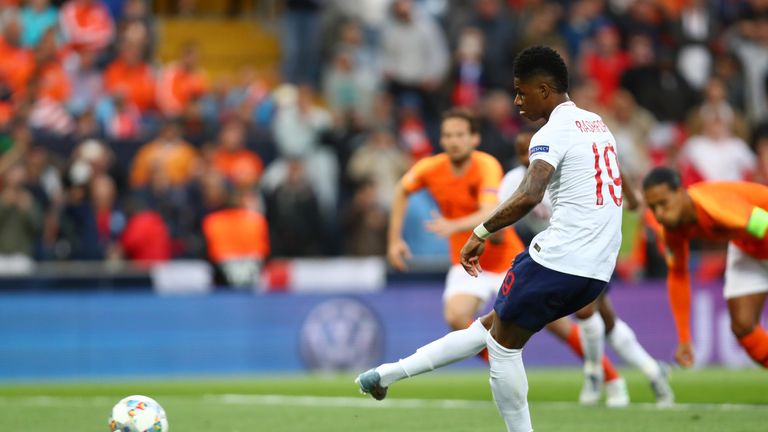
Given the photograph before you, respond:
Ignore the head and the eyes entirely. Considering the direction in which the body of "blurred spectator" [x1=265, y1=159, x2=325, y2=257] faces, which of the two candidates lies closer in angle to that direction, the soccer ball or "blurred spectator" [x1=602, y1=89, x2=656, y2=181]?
the soccer ball

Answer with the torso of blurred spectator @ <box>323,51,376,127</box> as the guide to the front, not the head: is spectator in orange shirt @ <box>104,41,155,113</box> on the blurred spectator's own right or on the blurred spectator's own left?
on the blurred spectator's own right

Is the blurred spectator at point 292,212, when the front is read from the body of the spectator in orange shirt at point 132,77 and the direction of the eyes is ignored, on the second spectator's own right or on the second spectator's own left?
on the second spectator's own left

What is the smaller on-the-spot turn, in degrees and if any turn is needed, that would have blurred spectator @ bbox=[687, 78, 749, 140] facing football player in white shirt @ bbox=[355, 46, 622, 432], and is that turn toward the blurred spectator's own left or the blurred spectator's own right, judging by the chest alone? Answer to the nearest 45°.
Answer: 0° — they already face them

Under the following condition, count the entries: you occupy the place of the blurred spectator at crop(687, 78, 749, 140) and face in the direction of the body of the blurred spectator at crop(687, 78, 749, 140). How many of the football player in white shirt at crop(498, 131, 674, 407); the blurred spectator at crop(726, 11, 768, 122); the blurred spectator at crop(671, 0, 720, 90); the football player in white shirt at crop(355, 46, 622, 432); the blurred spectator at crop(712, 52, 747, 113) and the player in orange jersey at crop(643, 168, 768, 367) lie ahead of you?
3

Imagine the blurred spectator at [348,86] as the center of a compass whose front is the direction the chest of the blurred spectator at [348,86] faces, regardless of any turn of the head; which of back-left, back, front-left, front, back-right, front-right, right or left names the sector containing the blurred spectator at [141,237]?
front-right
